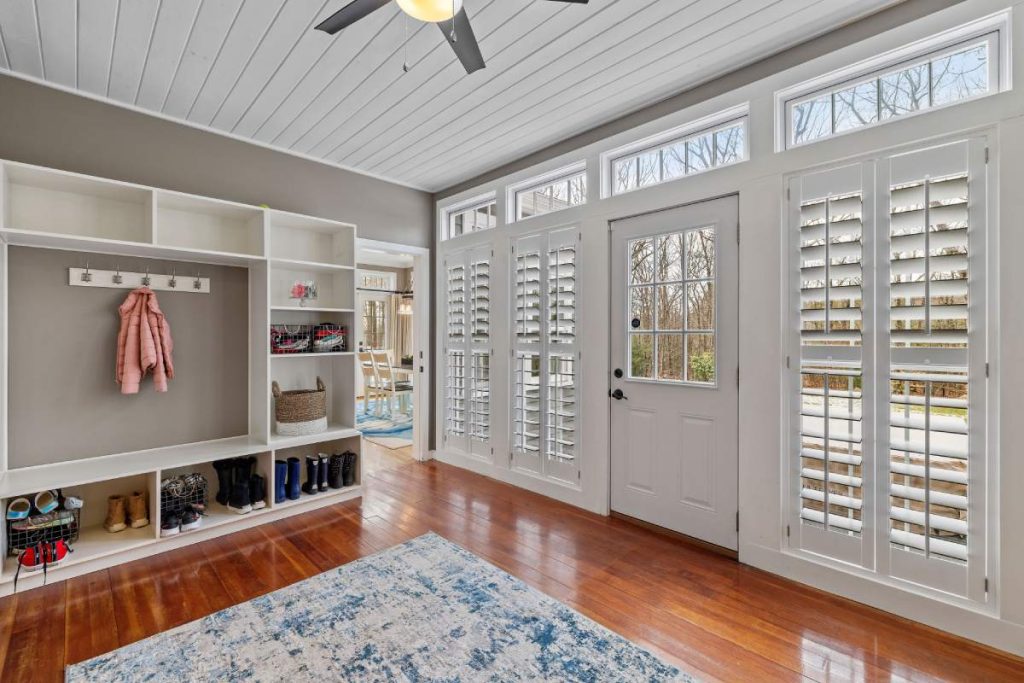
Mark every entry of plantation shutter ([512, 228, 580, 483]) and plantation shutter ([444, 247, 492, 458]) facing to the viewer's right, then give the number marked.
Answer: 0

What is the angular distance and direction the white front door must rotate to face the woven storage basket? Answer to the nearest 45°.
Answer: approximately 45° to its right

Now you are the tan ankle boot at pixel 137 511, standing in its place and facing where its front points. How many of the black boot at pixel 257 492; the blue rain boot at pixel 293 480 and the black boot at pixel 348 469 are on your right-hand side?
0

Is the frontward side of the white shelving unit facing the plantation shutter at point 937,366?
yes

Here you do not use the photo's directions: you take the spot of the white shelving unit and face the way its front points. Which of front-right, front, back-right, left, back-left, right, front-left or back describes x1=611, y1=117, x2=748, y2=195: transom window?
front

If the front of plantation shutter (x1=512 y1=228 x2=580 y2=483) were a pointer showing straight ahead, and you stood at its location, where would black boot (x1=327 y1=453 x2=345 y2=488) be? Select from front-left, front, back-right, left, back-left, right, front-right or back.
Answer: front-right

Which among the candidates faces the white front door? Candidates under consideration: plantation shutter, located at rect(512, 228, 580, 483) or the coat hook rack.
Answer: the coat hook rack

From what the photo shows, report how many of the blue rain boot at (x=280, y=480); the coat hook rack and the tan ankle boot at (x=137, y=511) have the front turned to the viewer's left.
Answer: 0

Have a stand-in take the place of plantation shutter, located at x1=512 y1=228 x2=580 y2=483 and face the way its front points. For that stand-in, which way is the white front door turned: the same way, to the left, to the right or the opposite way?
the same way

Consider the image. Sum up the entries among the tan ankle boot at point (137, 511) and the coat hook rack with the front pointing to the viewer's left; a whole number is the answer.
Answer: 0

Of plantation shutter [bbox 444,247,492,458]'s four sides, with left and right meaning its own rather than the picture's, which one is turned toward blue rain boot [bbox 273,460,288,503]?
front

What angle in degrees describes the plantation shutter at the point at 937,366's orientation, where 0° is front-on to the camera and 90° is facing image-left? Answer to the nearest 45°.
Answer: approximately 45°

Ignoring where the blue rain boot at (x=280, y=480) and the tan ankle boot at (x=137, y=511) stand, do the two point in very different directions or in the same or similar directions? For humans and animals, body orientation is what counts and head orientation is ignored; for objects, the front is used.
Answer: same or similar directions

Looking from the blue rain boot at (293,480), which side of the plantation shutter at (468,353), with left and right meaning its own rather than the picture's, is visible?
front

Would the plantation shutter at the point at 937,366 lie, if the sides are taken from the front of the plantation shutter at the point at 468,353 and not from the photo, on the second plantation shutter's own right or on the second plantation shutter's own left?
on the second plantation shutter's own left

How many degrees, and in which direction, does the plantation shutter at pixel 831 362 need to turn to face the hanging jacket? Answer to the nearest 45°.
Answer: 0° — it already faces it

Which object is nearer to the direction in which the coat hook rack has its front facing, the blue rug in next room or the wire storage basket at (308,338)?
the wire storage basket

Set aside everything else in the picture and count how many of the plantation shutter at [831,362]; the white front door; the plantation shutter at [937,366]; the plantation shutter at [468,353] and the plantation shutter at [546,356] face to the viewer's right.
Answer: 0

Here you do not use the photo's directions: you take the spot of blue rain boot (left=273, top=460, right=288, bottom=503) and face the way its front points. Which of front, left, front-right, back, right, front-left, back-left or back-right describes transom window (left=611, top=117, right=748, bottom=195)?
front

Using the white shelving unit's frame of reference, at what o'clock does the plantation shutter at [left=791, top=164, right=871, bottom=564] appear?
The plantation shutter is roughly at 12 o'clock from the white shelving unit.

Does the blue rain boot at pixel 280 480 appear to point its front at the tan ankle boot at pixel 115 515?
no

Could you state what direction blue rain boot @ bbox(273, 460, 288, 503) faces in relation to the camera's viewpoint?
facing the viewer and to the right of the viewer
